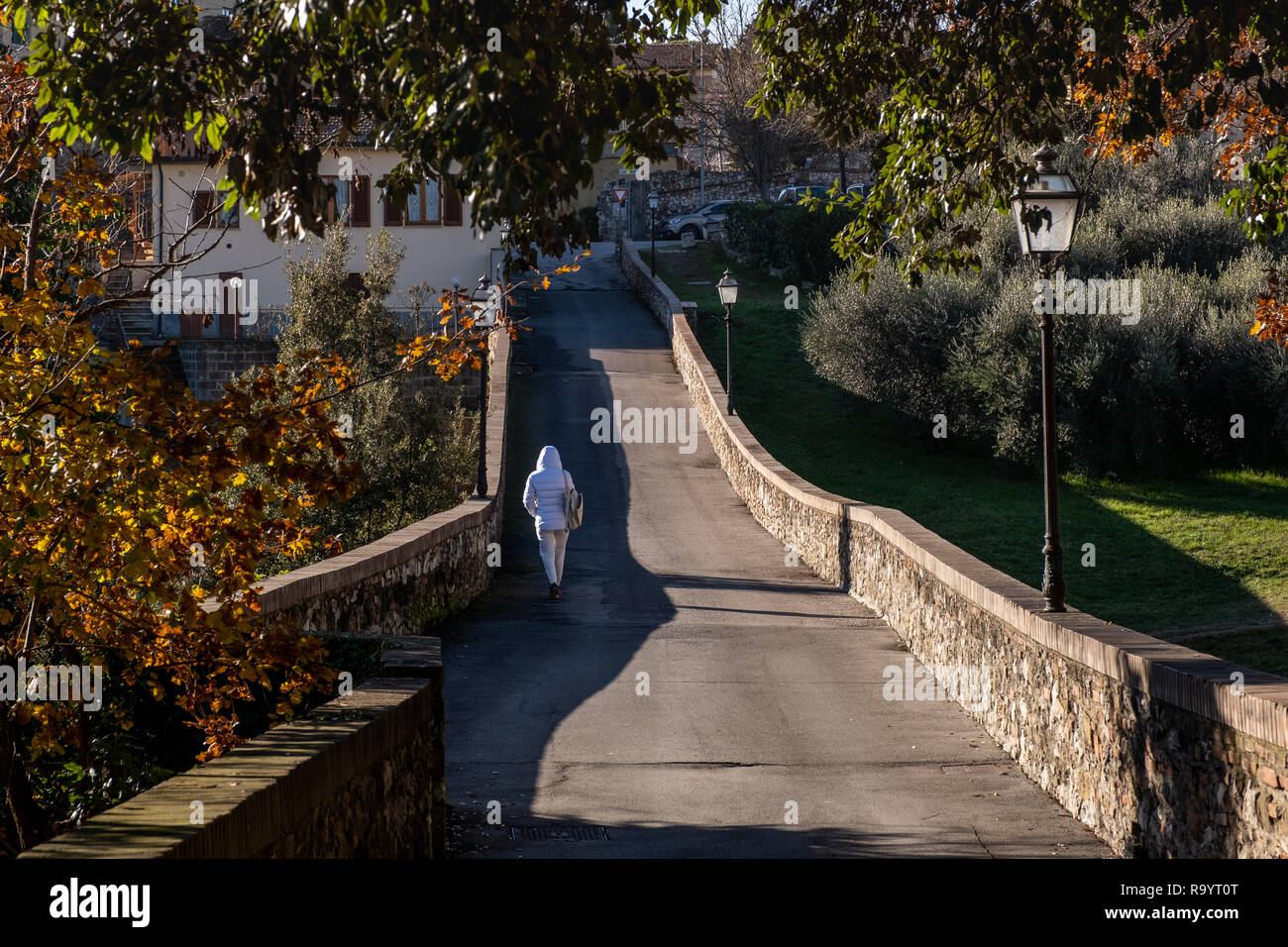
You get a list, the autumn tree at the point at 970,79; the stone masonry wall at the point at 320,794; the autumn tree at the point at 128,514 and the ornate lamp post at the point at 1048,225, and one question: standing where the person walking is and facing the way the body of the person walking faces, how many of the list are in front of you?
0

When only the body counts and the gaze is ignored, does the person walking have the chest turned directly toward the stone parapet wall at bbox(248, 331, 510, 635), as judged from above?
no

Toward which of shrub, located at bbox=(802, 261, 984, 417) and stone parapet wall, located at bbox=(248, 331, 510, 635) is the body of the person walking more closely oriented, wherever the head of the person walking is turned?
the shrub

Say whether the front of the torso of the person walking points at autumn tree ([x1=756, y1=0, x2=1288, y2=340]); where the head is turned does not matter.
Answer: no

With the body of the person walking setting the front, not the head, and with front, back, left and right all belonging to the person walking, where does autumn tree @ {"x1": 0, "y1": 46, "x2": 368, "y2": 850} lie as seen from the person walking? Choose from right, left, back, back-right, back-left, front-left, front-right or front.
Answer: back

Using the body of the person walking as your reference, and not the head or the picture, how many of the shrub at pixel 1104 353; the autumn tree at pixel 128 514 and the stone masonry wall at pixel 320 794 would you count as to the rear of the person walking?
2

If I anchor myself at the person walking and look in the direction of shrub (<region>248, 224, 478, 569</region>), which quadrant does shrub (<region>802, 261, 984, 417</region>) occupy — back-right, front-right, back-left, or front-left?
front-right

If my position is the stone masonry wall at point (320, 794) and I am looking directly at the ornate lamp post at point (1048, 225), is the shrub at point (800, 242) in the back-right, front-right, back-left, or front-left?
front-left

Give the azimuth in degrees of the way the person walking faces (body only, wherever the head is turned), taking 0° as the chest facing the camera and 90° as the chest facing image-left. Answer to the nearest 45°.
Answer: approximately 180°

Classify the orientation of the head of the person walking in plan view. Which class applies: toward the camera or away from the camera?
away from the camera

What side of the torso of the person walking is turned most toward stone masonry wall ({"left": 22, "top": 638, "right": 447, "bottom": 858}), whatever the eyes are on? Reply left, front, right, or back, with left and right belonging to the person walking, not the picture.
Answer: back

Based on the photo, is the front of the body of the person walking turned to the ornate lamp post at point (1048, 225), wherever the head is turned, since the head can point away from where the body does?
no

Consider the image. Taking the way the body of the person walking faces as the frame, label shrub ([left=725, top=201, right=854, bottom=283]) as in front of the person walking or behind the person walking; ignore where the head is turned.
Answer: in front
